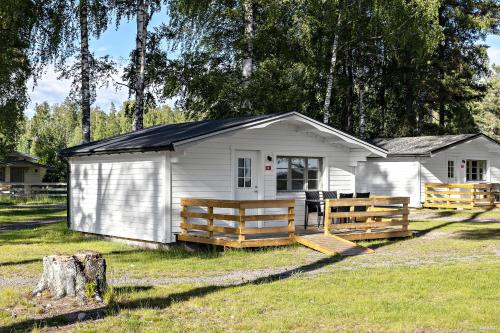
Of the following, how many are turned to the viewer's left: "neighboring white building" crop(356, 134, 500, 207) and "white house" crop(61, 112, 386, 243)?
0

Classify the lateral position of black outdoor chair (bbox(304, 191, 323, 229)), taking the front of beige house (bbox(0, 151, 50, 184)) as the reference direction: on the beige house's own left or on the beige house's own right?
on the beige house's own left

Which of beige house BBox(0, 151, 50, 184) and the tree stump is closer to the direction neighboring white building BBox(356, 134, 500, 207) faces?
the tree stump

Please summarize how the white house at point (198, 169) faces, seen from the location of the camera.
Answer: facing the viewer and to the right of the viewer

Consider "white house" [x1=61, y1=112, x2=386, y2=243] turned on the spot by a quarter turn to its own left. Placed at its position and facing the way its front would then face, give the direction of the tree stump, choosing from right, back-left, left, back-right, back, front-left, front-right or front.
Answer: back-right

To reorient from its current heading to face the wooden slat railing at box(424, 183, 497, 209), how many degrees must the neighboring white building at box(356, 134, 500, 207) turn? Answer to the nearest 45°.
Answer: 0° — it already faces it

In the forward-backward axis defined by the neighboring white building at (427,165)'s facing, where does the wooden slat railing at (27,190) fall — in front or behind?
behind

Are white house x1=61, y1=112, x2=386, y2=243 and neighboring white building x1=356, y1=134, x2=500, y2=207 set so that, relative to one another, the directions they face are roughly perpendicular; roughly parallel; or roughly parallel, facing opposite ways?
roughly parallel

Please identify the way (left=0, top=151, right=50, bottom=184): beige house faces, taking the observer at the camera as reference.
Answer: facing the viewer and to the left of the viewer
